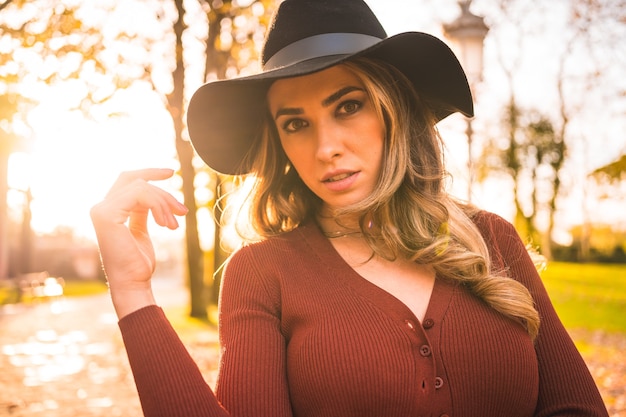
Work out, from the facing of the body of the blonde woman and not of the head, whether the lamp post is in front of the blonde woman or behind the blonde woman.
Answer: behind

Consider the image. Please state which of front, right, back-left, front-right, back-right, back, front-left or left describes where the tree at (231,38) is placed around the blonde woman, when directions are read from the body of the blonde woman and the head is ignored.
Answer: back
